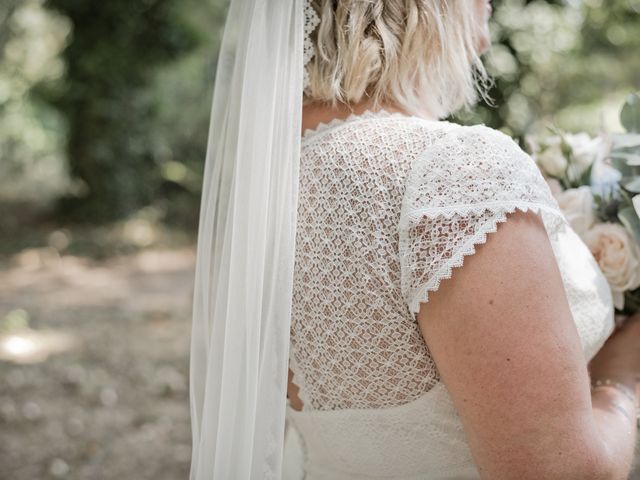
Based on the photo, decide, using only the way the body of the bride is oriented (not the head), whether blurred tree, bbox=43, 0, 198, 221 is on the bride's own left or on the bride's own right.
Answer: on the bride's own left

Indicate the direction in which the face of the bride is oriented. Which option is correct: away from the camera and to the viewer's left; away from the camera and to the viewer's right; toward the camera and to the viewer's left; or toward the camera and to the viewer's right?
away from the camera and to the viewer's right

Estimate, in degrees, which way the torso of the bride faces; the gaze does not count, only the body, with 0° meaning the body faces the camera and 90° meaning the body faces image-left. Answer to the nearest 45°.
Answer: approximately 225°
